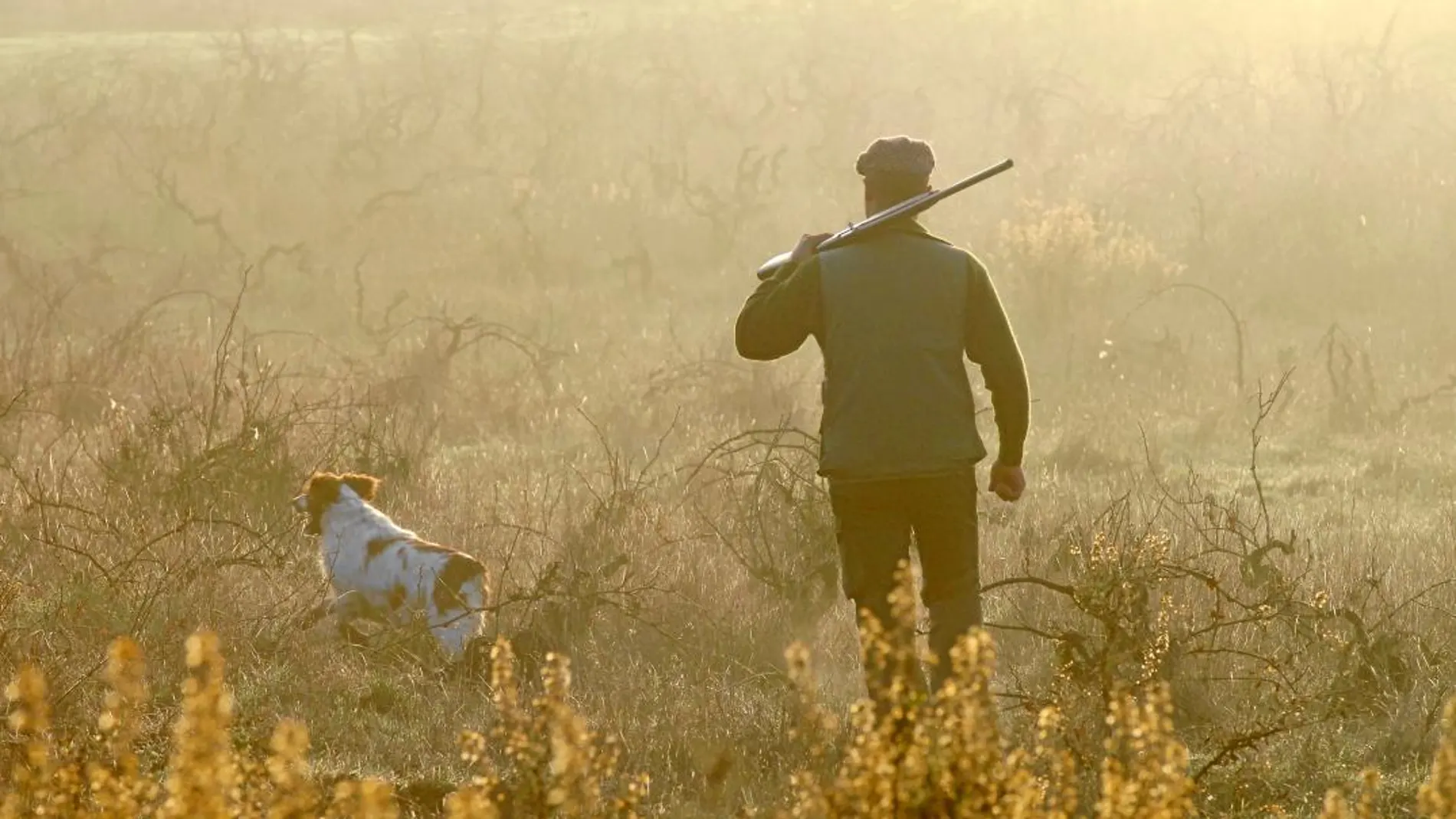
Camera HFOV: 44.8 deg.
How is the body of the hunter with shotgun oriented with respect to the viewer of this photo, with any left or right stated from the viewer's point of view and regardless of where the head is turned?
facing away from the viewer

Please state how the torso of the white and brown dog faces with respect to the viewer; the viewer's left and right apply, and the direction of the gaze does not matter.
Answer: facing away from the viewer and to the left of the viewer
